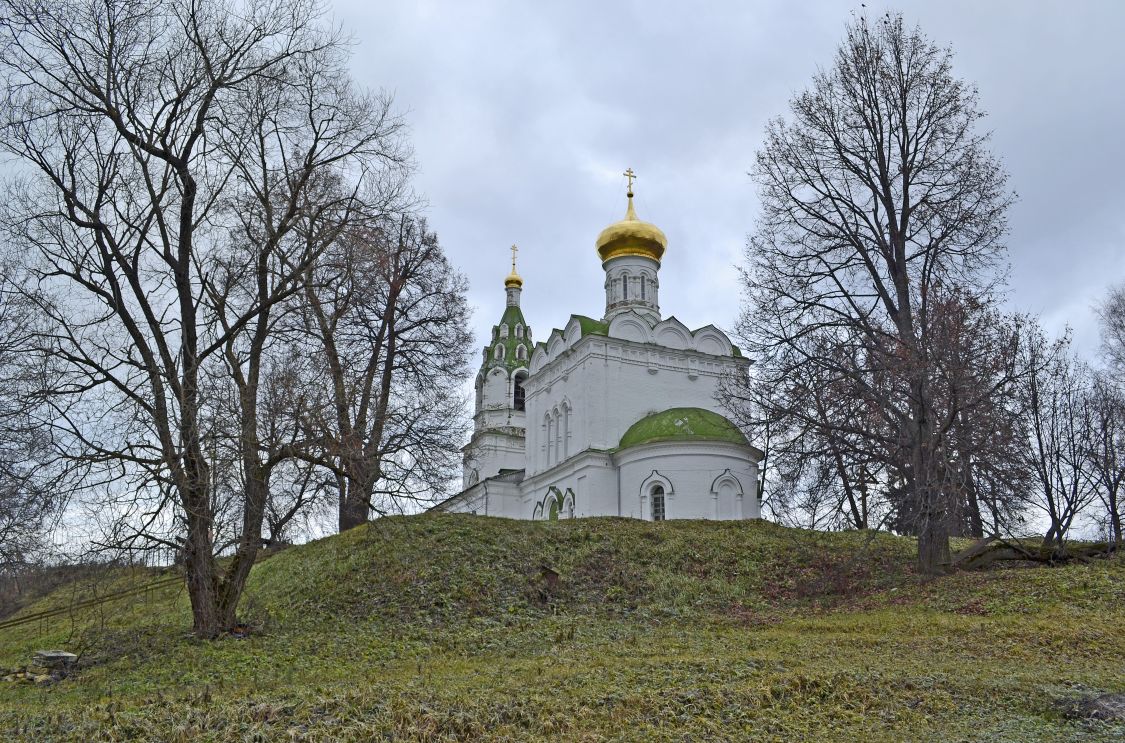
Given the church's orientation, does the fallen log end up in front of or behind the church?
behind

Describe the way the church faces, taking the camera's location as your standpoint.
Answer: facing away from the viewer and to the left of the viewer
